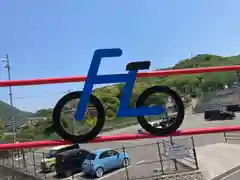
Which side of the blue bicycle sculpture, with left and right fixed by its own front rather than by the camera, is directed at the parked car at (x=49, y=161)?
right

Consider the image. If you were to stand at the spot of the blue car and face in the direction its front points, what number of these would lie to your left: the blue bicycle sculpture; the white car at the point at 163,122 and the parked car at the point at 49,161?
1

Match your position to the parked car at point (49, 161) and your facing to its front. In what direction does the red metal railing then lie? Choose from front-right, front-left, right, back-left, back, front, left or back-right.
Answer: front-left

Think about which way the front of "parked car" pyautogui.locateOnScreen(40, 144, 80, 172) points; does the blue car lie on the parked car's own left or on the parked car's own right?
on the parked car's own left

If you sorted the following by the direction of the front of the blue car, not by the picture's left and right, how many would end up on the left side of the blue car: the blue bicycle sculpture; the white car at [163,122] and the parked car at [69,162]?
1

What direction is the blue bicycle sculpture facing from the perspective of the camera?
to the viewer's left
